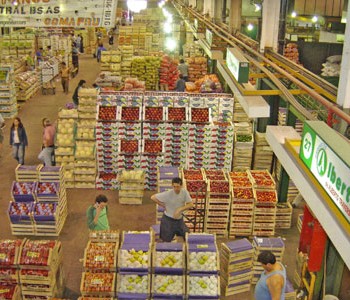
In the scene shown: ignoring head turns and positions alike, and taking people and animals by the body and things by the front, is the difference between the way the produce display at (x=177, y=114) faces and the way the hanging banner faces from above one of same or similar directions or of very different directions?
same or similar directions

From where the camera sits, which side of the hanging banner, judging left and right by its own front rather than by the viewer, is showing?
front

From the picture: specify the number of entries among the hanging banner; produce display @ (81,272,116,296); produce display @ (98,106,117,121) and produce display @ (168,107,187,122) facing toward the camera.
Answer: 4

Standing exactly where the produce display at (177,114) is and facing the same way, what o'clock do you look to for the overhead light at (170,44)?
The overhead light is roughly at 6 o'clock from the produce display.

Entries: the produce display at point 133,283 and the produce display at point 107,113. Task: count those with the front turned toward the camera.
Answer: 2

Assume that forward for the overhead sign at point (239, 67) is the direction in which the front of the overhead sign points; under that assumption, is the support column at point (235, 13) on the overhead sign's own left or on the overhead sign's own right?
on the overhead sign's own right

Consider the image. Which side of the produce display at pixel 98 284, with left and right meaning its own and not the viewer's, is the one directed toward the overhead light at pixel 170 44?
back

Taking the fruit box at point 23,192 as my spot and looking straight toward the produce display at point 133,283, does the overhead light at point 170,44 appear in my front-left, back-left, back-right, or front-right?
back-left

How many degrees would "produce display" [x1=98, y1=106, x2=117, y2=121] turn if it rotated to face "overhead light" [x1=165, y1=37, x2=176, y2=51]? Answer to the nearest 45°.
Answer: approximately 180°

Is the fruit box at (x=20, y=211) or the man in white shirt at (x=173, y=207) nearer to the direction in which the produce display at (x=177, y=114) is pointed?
the man in white shirt

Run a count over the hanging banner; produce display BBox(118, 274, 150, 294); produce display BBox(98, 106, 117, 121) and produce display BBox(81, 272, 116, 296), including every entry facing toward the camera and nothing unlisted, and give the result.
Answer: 4

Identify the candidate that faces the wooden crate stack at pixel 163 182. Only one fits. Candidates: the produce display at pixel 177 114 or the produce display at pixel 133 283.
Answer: the produce display at pixel 177 114

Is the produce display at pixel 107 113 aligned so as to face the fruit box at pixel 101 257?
yes

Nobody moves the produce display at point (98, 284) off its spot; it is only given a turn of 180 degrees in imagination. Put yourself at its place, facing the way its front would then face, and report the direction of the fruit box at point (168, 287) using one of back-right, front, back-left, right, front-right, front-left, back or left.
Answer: right

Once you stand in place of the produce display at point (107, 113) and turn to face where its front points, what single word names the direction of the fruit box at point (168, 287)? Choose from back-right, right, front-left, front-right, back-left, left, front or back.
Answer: front

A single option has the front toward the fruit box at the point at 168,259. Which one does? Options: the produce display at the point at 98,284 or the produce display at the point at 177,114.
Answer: the produce display at the point at 177,114

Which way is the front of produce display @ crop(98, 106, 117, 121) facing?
toward the camera
